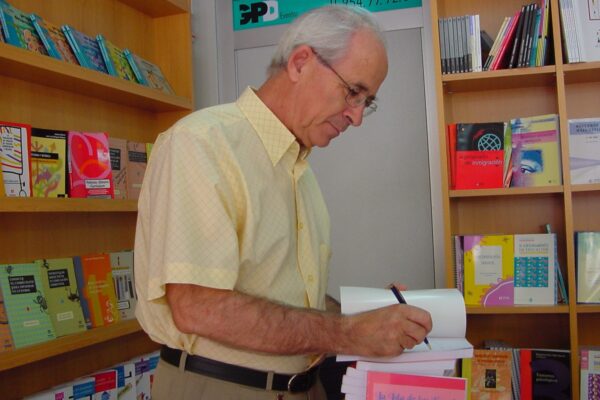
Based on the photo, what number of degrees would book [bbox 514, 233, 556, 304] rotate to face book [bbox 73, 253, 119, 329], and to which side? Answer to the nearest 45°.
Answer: approximately 45° to its right

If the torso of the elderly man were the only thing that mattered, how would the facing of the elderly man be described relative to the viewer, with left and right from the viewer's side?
facing the viewer and to the right of the viewer

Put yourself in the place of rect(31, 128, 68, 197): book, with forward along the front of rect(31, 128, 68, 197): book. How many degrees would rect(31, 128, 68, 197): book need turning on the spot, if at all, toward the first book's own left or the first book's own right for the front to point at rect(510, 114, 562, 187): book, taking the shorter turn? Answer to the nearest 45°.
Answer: approximately 45° to the first book's own left

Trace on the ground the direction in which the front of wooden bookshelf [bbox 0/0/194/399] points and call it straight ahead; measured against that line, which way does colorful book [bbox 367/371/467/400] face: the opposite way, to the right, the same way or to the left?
to the right

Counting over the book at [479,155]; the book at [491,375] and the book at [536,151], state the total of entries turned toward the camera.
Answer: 3

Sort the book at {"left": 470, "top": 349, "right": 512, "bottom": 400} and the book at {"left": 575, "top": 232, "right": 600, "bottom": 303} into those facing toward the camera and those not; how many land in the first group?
2

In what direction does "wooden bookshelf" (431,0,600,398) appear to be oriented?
toward the camera

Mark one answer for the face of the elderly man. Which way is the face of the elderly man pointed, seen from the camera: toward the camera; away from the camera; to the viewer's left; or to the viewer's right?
to the viewer's right

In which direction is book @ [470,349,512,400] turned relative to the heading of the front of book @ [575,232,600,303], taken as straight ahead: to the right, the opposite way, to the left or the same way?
the same way

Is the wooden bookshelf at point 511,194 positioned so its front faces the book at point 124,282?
no

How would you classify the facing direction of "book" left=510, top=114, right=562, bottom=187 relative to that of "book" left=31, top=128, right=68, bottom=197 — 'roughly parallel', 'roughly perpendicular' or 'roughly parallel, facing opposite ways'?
roughly perpendicular

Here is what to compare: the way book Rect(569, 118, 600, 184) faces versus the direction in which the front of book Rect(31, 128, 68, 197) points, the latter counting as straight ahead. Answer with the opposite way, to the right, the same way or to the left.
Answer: to the right

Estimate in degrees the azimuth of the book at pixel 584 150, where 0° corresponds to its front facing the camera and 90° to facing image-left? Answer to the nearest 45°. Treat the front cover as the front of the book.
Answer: approximately 0°

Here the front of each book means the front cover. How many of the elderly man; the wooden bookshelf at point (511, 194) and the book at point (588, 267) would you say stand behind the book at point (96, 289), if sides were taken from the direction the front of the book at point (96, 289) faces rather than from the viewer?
0

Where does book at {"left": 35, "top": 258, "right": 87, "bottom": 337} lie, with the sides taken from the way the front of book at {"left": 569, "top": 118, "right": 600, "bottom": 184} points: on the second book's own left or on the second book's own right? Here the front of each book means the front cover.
on the second book's own right

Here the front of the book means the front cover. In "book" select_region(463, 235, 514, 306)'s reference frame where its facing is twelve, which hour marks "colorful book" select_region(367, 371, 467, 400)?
The colorful book is roughly at 12 o'clock from the book.

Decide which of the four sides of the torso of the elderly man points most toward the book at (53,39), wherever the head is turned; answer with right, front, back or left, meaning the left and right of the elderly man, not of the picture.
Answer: back

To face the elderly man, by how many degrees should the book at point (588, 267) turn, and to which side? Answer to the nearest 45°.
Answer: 0° — it already faces them
